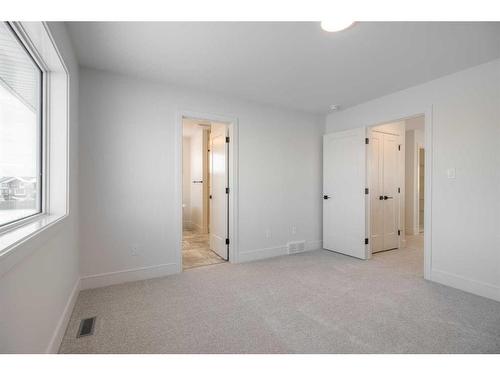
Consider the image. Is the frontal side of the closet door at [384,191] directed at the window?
no

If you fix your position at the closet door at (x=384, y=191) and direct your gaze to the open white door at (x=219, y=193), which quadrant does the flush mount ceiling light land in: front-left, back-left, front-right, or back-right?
front-left

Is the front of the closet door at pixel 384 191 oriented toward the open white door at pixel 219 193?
no

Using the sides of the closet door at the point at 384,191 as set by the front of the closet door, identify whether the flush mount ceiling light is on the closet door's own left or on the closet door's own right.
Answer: on the closet door's own right

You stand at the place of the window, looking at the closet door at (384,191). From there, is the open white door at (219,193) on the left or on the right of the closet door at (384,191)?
left

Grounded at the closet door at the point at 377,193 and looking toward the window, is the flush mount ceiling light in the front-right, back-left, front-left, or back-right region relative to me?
front-left

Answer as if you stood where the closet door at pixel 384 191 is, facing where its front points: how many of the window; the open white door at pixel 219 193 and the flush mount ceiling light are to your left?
0
